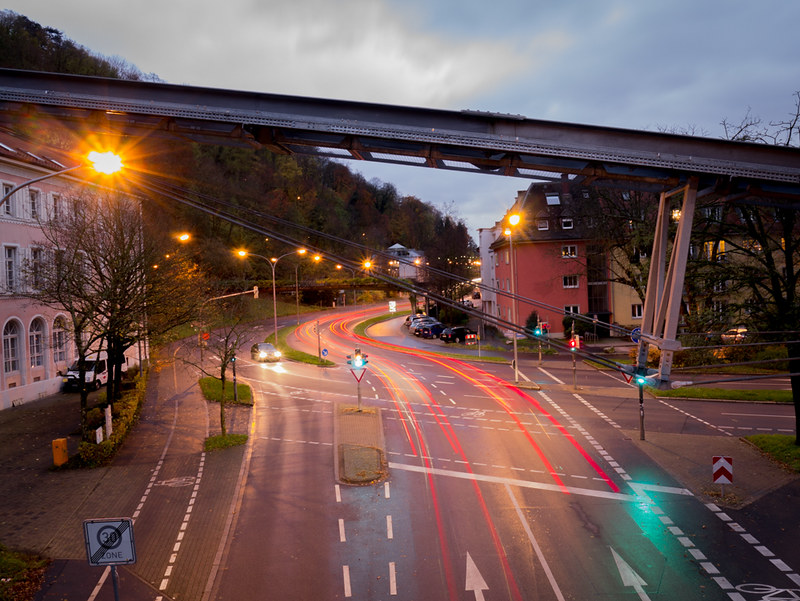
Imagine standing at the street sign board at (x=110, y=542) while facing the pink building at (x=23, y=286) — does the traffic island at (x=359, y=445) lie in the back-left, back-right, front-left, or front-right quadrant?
front-right

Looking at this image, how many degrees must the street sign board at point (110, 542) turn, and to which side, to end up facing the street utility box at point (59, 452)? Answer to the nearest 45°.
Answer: approximately 180°

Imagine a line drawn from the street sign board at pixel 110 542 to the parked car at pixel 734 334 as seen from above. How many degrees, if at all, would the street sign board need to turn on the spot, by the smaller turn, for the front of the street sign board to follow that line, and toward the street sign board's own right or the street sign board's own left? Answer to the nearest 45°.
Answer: approximately 90° to the street sign board's own left

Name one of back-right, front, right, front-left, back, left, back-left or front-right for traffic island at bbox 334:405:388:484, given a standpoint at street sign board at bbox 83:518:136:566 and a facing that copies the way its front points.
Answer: back-left

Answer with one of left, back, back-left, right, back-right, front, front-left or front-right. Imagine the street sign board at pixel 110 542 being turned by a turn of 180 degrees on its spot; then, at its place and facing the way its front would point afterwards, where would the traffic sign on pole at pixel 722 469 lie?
right

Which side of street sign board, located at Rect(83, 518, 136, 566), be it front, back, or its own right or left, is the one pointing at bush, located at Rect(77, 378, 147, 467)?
back

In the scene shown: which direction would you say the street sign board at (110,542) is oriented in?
toward the camera

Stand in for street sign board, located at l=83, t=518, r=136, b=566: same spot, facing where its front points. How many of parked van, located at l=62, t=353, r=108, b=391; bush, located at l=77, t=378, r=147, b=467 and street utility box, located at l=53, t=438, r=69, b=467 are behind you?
3

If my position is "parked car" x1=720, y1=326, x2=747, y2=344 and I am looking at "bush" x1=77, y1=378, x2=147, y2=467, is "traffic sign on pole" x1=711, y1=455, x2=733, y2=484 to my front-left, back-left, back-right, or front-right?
front-left

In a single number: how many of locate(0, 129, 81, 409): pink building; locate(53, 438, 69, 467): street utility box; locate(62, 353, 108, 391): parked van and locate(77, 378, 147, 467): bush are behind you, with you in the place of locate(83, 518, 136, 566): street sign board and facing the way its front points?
4

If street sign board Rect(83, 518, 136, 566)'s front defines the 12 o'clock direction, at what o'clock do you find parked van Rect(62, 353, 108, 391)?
The parked van is roughly at 6 o'clock from the street sign board.

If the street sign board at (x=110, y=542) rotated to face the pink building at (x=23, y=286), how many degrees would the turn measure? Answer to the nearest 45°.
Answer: approximately 180°
